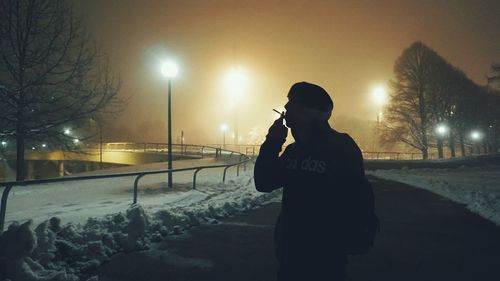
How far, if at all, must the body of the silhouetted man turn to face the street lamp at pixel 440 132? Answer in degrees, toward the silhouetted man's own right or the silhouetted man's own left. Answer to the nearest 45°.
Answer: approximately 135° to the silhouetted man's own right

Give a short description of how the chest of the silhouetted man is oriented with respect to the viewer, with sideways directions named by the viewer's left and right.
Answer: facing the viewer and to the left of the viewer

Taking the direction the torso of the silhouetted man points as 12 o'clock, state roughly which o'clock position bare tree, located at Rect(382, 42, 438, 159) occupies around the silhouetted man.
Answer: The bare tree is roughly at 5 o'clock from the silhouetted man.
